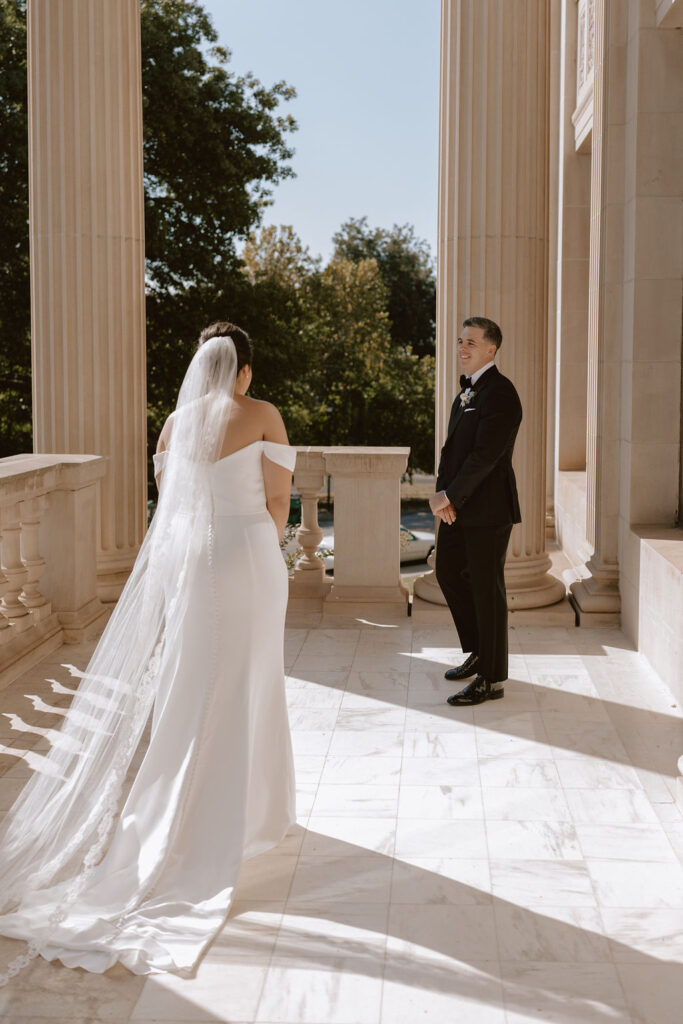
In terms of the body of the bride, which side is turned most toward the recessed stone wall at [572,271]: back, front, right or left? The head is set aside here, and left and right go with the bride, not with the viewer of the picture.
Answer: front

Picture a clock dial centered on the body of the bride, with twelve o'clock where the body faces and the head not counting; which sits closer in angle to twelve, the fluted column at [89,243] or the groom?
the groom

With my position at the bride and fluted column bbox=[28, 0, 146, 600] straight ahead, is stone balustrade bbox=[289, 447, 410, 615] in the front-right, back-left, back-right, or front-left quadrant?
front-right

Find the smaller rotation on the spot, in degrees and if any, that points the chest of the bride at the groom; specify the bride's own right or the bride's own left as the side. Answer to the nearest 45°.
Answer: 0° — they already face them

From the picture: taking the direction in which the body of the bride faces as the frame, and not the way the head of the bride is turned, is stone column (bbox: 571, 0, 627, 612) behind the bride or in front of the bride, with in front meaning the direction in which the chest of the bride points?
in front

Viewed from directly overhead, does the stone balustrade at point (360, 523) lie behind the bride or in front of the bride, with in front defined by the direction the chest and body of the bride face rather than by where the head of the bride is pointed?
in front

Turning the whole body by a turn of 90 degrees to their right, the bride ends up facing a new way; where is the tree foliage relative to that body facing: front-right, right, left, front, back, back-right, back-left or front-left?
back-left

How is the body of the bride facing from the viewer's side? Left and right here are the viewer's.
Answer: facing away from the viewer and to the right of the viewer

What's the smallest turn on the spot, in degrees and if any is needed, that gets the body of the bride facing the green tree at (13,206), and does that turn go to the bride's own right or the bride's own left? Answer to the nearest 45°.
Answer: approximately 45° to the bride's own left

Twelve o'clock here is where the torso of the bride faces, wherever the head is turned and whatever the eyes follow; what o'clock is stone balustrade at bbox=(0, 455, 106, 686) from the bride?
The stone balustrade is roughly at 10 o'clock from the bride.

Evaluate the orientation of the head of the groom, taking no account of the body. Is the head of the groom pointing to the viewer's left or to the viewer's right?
to the viewer's left

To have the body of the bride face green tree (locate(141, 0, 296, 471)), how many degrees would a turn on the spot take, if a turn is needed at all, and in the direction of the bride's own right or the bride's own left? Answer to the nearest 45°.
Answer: approximately 45° to the bride's own left
